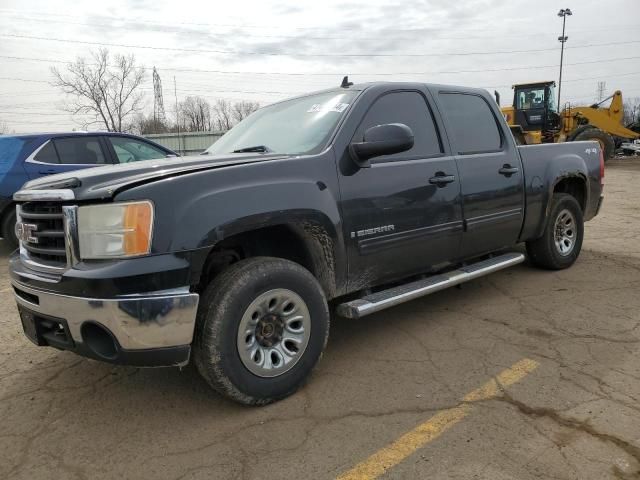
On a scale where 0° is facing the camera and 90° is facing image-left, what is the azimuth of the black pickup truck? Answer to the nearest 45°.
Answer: approximately 45°

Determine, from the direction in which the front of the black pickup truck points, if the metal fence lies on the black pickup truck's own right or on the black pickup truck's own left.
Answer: on the black pickup truck's own right

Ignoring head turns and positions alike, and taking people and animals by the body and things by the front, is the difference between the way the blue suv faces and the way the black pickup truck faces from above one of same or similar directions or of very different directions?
very different directions

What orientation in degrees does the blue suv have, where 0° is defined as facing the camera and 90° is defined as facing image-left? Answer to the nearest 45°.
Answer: approximately 270°

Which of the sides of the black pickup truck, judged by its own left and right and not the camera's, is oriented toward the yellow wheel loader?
back

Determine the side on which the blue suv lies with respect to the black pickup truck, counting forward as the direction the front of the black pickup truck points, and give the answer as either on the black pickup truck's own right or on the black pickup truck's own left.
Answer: on the black pickup truck's own right
